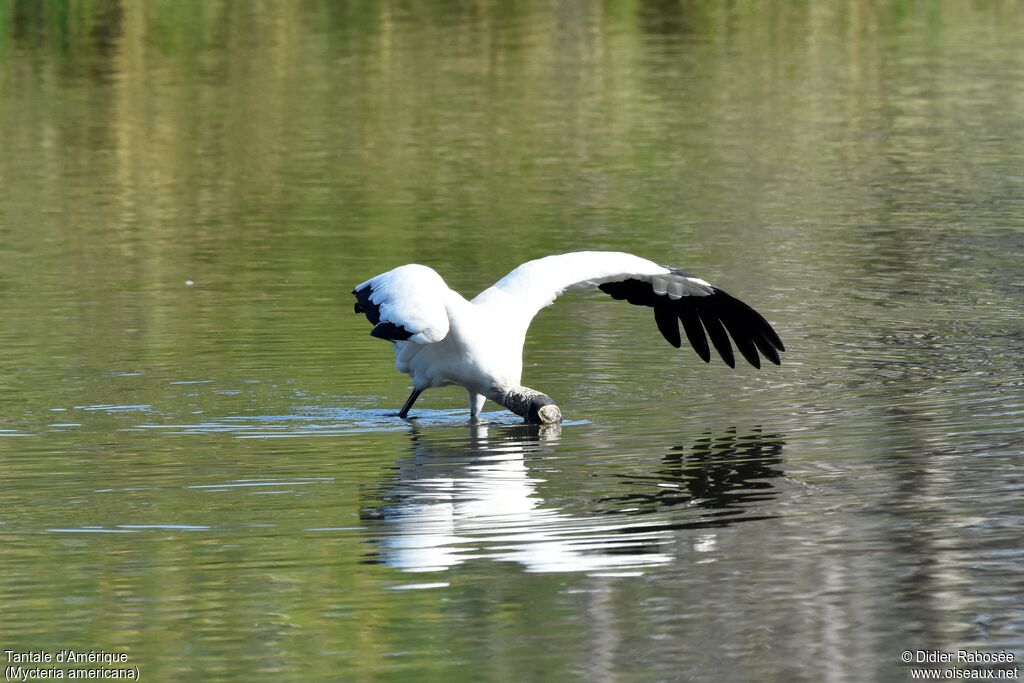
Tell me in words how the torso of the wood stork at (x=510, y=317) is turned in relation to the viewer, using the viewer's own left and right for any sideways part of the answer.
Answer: facing the viewer and to the right of the viewer
